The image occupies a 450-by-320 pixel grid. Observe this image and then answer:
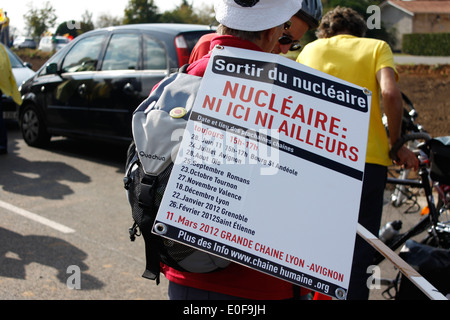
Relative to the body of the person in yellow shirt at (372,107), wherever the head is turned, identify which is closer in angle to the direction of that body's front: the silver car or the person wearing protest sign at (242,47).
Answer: the silver car

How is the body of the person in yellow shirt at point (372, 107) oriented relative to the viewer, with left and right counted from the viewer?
facing away from the viewer

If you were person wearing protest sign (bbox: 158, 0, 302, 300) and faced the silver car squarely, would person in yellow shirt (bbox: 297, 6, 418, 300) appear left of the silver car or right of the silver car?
right

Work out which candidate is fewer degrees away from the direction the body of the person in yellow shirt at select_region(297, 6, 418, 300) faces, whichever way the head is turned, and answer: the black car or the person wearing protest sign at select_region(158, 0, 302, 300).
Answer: the black car

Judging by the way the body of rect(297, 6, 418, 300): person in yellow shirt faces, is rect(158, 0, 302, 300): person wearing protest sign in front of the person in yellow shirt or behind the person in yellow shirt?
behind

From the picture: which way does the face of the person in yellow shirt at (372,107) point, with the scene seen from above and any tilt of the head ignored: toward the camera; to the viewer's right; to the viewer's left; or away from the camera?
away from the camera
